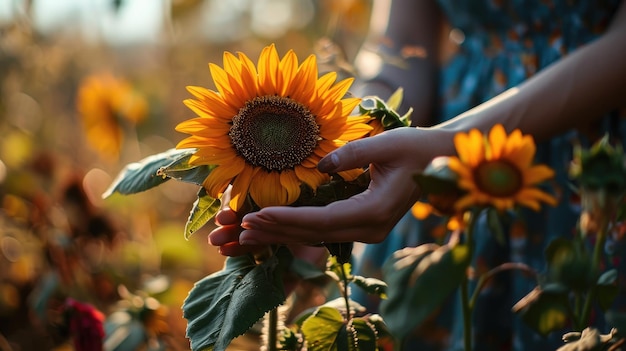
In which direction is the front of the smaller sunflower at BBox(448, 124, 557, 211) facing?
toward the camera

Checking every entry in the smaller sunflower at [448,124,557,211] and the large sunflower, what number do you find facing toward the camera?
2

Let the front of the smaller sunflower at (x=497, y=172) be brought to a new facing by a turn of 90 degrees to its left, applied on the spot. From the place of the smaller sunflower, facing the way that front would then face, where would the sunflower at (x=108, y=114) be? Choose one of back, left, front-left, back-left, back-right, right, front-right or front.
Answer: back-left

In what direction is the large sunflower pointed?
toward the camera
